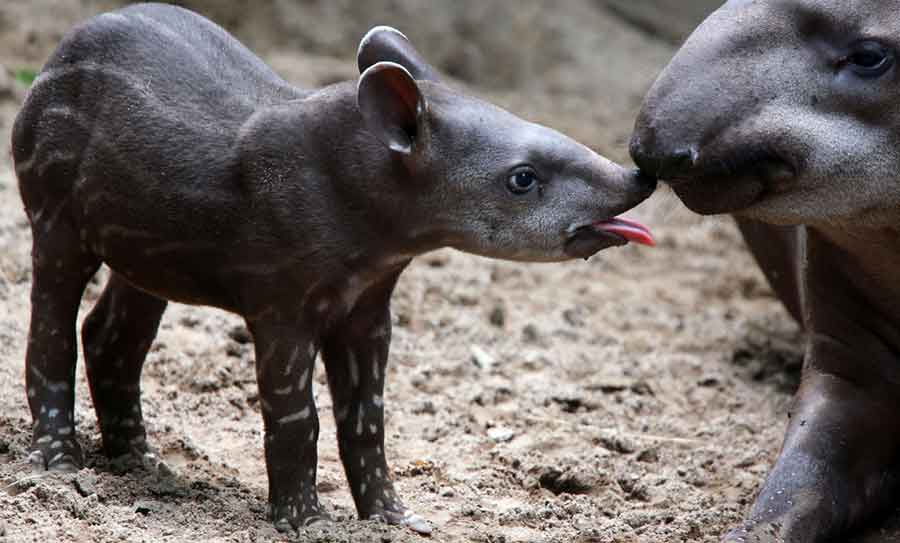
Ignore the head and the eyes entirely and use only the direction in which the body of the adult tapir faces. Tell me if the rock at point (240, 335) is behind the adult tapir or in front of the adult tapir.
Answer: in front

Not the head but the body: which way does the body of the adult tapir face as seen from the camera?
to the viewer's left

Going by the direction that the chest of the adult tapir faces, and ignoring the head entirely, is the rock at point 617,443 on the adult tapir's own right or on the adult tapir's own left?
on the adult tapir's own right

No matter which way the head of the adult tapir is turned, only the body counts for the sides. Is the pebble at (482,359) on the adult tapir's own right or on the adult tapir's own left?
on the adult tapir's own right

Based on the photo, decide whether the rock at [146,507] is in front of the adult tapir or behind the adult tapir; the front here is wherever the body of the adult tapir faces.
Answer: in front

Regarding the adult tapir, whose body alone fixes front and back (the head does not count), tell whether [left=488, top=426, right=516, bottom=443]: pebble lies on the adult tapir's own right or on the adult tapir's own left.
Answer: on the adult tapir's own right

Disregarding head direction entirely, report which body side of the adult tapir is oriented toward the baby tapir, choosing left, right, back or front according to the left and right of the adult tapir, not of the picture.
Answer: front
